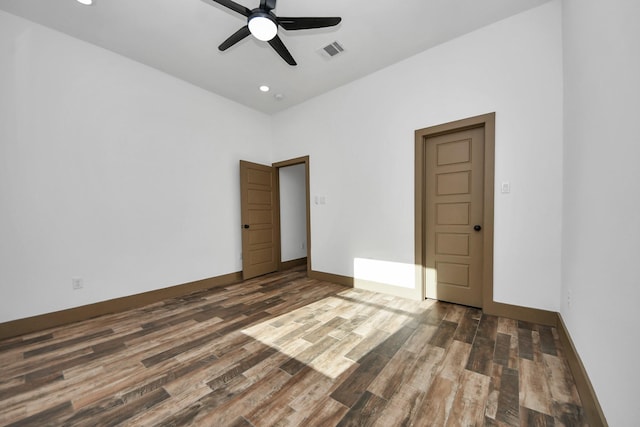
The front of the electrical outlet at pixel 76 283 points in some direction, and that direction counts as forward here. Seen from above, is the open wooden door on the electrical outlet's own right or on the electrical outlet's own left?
on the electrical outlet's own left
